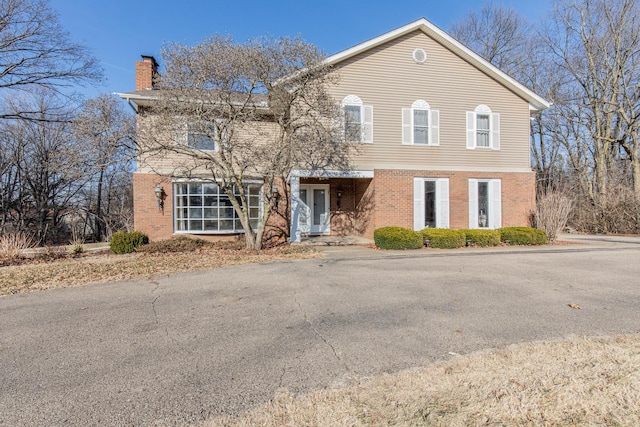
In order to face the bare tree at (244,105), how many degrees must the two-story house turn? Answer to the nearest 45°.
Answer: approximately 45° to its right

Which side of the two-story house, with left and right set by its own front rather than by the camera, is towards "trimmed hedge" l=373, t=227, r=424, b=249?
front

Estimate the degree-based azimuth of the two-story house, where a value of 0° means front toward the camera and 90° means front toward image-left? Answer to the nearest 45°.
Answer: approximately 0°

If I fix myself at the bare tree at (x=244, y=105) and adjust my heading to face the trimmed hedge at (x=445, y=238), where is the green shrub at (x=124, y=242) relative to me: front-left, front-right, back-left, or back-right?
back-left

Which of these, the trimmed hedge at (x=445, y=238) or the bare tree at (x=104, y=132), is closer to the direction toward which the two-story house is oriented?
the trimmed hedge

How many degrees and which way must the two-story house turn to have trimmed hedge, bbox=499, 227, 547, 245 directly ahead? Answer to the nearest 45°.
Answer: approximately 45° to its left

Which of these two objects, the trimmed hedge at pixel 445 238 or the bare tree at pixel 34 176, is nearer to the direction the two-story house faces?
the trimmed hedge

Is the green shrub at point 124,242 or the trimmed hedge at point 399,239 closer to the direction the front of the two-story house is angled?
the trimmed hedge

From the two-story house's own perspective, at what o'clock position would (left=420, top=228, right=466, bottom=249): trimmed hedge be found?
The trimmed hedge is roughly at 12 o'clock from the two-story house.

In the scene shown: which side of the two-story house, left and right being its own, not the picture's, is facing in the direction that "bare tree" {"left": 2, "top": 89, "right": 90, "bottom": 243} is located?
right
